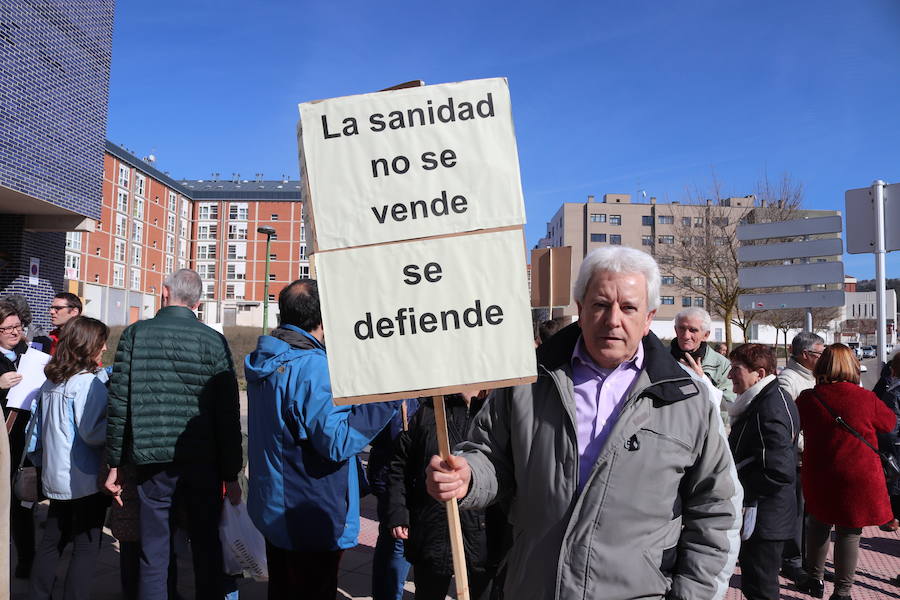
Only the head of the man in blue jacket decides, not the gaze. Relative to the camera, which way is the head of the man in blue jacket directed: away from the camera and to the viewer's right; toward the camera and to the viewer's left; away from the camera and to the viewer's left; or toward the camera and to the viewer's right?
away from the camera and to the viewer's right

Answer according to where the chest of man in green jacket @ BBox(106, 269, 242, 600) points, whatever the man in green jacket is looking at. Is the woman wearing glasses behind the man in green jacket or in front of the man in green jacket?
in front

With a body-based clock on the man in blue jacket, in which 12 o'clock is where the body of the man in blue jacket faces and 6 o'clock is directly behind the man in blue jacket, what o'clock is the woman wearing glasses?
The woman wearing glasses is roughly at 9 o'clock from the man in blue jacket.

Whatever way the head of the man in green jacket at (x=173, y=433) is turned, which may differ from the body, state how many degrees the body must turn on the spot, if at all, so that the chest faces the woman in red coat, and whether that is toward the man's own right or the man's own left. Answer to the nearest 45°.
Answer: approximately 90° to the man's own right

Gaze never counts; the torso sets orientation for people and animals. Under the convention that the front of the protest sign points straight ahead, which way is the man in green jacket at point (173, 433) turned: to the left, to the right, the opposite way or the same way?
the opposite way

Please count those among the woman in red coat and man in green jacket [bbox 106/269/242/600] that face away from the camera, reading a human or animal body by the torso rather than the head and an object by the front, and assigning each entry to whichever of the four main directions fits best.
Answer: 2

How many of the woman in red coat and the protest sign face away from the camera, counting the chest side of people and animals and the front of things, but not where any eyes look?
1

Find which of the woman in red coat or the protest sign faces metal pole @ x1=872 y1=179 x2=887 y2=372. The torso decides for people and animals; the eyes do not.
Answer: the woman in red coat

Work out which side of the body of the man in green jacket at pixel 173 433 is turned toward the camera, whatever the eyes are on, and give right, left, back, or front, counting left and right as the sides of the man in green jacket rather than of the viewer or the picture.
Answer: back

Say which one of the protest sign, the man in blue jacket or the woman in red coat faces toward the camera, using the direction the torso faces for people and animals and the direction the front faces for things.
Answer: the protest sign

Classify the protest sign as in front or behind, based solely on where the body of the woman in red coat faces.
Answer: behind

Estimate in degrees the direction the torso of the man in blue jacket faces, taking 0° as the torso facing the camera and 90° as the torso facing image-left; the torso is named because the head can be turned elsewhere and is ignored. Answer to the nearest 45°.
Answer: approximately 225°

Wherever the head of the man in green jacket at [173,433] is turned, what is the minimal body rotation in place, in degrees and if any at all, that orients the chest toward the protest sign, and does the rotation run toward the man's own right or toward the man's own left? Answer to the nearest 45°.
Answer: approximately 180°

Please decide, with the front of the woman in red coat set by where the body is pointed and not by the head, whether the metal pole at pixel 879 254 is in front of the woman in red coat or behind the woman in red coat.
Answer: in front

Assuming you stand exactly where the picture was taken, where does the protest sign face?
facing the viewer

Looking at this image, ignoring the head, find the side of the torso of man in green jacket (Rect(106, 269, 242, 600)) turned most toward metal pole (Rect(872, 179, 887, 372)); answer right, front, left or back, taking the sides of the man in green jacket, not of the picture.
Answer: right

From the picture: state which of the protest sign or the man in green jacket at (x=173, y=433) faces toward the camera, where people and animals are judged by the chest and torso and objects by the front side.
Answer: the protest sign
